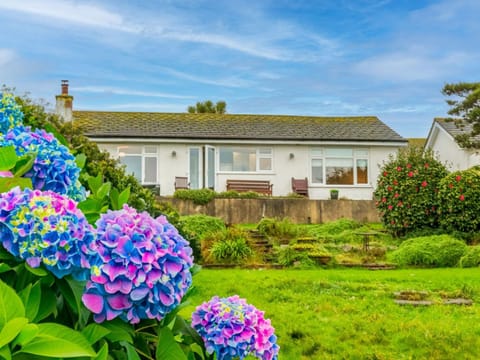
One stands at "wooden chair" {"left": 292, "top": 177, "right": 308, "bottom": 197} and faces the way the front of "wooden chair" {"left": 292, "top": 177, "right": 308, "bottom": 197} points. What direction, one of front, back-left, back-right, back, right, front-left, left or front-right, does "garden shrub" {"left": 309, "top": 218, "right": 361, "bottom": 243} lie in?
front-left

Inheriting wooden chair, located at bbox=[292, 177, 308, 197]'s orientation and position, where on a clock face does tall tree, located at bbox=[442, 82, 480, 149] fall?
The tall tree is roughly at 8 o'clock from the wooden chair.

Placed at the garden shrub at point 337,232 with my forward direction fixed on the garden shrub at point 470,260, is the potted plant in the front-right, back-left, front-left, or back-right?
back-left

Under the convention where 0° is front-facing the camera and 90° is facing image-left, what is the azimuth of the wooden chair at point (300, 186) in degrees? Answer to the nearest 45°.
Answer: approximately 45°

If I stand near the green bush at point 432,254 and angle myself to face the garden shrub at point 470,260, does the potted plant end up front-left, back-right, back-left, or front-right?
back-left

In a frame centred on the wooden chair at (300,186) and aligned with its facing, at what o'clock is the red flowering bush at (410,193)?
The red flowering bush is roughly at 10 o'clock from the wooden chair.

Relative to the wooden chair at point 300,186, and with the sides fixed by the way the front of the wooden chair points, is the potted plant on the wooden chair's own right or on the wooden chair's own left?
on the wooden chair's own left

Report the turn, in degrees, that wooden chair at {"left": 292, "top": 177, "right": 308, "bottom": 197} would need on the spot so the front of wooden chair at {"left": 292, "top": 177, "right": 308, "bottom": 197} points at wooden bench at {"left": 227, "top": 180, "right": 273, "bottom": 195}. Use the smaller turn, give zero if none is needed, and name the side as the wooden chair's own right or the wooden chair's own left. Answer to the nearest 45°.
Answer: approximately 45° to the wooden chair's own right

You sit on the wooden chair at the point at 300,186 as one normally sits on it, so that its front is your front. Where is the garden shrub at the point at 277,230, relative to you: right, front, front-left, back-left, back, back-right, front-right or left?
front-left

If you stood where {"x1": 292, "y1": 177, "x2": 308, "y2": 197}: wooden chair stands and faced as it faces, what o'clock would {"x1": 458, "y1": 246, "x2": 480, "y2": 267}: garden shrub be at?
The garden shrub is roughly at 10 o'clock from the wooden chair.
